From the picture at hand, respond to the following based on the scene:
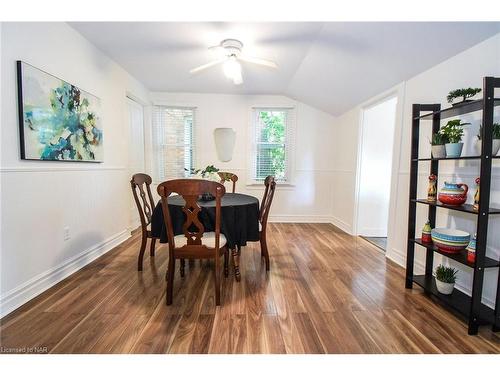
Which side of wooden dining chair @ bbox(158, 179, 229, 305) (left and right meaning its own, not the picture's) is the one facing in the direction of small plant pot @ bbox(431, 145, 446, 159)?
right

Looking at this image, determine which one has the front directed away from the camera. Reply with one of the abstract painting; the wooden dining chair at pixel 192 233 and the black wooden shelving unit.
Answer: the wooden dining chair

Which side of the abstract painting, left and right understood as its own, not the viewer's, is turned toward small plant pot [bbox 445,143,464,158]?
front

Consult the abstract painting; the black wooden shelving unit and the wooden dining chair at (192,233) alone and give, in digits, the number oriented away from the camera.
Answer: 1

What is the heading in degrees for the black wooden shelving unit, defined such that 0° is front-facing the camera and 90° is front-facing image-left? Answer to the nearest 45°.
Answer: approximately 45°

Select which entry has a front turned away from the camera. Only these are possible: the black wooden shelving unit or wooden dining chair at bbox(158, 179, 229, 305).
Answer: the wooden dining chair

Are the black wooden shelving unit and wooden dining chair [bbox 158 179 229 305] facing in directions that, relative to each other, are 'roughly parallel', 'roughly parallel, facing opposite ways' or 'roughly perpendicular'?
roughly perpendicular

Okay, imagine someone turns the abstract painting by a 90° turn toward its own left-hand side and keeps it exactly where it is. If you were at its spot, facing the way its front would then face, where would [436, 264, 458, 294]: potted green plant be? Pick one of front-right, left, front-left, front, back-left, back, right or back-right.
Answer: right

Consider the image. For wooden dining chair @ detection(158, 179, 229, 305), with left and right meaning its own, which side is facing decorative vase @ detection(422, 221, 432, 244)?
right

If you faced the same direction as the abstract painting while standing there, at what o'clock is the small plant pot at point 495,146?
The small plant pot is roughly at 12 o'clock from the abstract painting.

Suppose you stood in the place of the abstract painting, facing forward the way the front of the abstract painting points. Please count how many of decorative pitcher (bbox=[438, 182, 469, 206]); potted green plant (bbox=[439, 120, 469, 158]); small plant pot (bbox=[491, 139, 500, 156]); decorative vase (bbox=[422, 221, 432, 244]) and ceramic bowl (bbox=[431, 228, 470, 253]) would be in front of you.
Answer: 5

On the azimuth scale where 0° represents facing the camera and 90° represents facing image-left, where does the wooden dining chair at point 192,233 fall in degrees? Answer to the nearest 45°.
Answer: approximately 180°

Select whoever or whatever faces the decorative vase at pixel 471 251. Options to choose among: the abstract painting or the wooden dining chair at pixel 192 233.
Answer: the abstract painting

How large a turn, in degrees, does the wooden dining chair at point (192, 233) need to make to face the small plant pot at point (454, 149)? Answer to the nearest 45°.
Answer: approximately 90° to its right

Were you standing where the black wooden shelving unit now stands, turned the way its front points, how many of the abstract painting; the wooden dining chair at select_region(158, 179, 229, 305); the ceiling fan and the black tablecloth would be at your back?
0

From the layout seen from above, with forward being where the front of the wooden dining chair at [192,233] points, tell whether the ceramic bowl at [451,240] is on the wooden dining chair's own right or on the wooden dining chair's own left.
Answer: on the wooden dining chair's own right

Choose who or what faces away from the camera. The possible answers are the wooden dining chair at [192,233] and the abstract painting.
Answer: the wooden dining chair

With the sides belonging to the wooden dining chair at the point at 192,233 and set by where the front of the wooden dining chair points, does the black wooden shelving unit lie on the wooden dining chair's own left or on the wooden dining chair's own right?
on the wooden dining chair's own right
